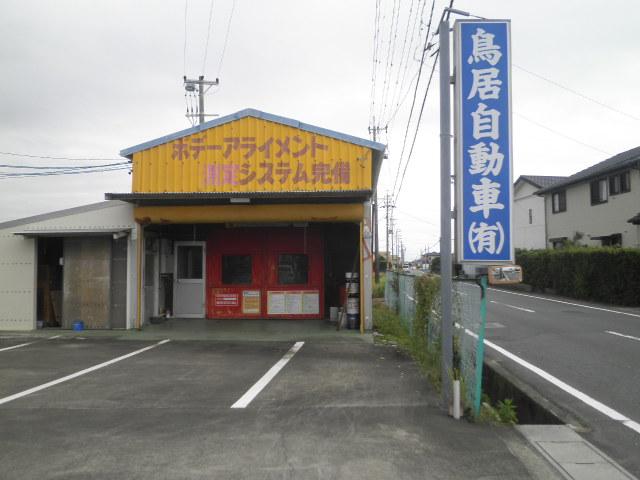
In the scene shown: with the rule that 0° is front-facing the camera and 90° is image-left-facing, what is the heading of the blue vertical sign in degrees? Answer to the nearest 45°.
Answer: approximately 0°

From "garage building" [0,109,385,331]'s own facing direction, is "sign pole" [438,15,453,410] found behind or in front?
in front

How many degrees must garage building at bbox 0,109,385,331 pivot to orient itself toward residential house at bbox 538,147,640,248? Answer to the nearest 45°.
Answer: approximately 135° to its left

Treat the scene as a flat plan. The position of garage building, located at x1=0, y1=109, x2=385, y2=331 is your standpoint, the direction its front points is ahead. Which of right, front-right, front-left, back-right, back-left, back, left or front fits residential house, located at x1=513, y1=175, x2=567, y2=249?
back-left

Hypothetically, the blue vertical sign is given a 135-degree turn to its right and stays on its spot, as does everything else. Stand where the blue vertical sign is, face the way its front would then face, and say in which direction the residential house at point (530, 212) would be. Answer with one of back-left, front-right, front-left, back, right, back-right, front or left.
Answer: front-right

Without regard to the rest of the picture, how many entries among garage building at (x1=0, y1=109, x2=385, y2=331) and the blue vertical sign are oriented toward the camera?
2

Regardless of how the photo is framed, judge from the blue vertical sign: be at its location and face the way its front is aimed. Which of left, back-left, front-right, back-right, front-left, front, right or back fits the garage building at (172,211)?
back-right

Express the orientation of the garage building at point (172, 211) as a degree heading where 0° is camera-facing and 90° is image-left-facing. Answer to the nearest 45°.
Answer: approximately 0°
